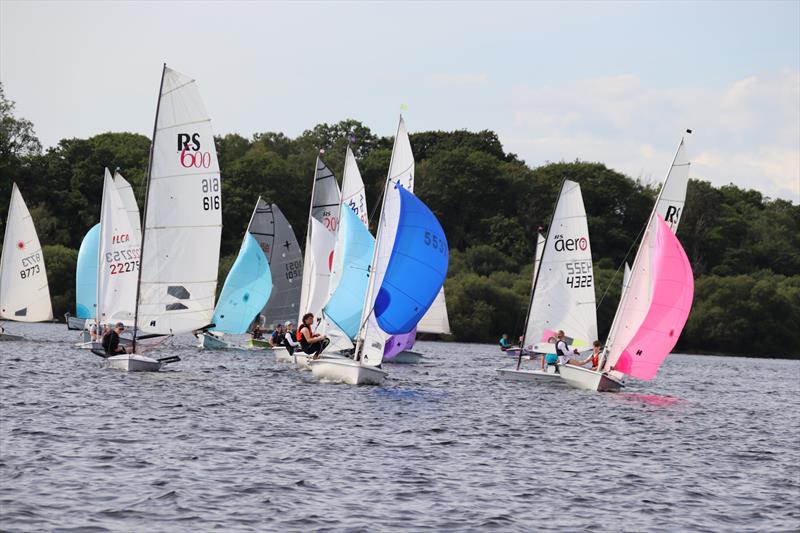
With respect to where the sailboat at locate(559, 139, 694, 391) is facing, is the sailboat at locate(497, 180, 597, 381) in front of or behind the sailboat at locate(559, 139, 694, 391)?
behind

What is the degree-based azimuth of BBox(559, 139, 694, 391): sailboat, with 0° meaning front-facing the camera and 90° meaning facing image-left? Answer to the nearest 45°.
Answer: approximately 315°

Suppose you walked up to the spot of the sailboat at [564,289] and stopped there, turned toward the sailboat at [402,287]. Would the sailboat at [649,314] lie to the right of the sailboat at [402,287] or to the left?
left
